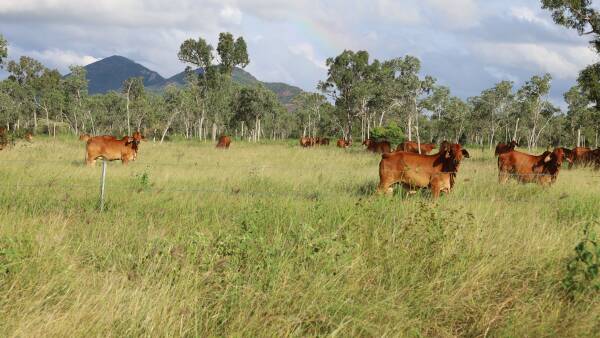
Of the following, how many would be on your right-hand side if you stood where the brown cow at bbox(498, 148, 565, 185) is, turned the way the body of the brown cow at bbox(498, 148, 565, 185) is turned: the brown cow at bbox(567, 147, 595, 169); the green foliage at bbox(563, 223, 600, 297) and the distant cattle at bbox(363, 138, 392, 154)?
1

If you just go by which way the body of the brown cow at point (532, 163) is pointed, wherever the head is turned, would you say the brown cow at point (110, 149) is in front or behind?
behind

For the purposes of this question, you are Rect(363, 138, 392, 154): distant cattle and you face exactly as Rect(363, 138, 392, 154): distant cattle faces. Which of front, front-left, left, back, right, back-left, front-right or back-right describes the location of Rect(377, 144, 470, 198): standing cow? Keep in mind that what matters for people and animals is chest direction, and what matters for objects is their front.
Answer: left

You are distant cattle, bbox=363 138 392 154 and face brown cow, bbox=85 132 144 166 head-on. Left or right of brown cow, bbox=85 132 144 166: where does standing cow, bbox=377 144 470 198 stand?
left

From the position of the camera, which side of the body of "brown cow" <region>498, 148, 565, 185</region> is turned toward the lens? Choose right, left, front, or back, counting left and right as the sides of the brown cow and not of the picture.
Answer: right

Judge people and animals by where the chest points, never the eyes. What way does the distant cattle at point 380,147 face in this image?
to the viewer's left

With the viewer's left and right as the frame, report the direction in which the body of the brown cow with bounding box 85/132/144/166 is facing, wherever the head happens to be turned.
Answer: facing to the right of the viewer

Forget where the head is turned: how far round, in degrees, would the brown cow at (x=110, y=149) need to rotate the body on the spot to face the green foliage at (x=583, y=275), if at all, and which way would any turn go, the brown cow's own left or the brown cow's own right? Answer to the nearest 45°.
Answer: approximately 90° to the brown cow's own right

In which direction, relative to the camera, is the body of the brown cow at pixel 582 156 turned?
to the viewer's left

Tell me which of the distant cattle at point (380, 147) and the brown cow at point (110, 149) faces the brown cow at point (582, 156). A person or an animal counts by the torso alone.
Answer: the brown cow at point (110, 149)
